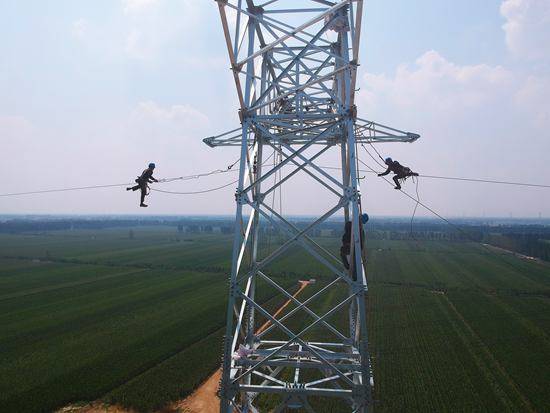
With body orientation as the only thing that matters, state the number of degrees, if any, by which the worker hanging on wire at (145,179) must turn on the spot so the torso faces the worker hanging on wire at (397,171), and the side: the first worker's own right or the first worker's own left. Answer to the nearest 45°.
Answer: approximately 45° to the first worker's own right

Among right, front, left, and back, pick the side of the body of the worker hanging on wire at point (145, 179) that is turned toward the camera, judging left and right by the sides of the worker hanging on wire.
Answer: right
